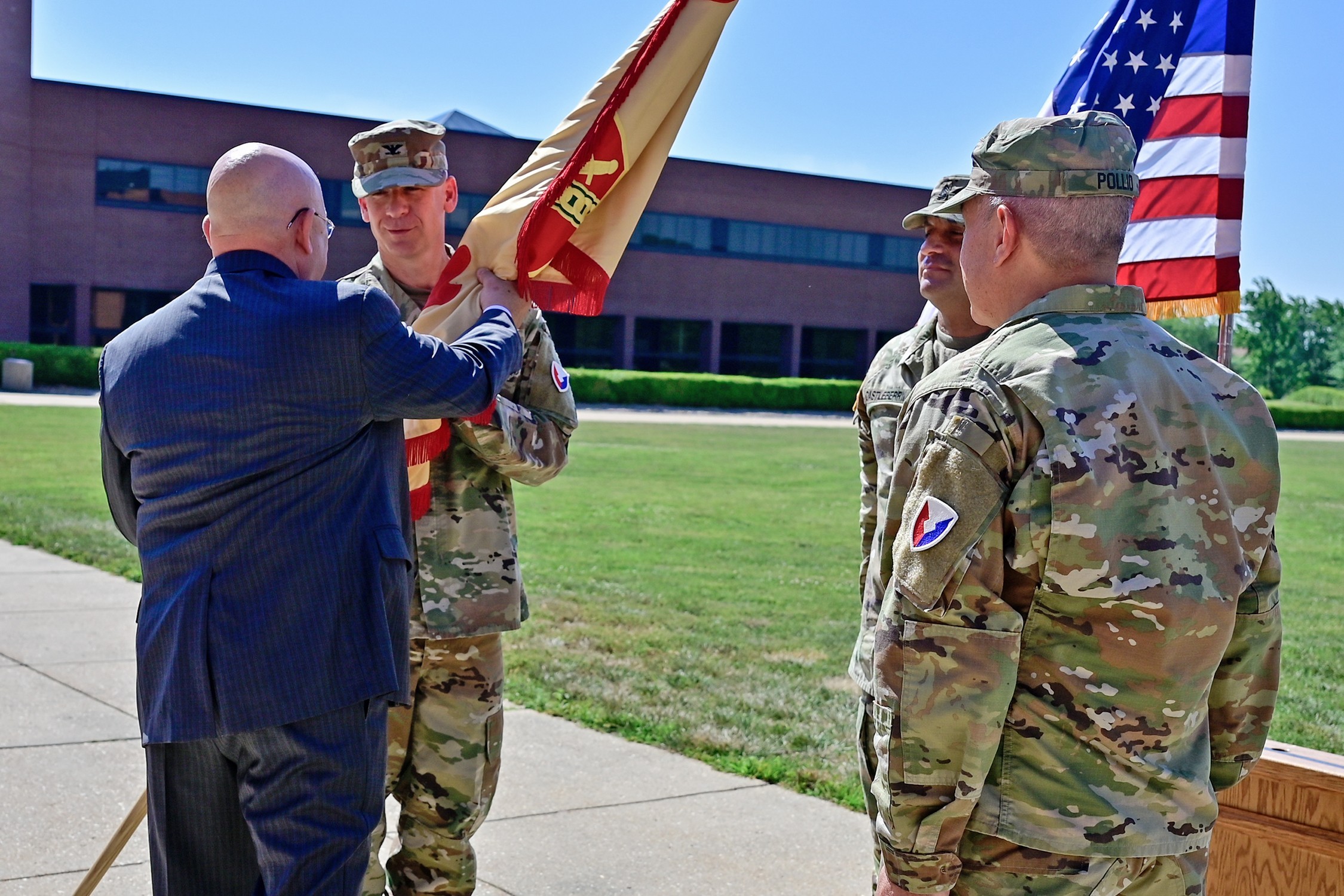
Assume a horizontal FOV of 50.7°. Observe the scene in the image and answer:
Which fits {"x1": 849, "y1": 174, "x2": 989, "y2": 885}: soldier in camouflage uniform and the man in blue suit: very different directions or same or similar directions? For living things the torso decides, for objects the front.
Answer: very different directions

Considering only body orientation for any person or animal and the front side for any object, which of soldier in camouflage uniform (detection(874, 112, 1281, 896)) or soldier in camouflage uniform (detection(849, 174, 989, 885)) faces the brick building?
soldier in camouflage uniform (detection(874, 112, 1281, 896))

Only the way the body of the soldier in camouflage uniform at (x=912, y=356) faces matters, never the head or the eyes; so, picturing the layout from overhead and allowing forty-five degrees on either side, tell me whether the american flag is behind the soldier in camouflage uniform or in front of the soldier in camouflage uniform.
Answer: behind

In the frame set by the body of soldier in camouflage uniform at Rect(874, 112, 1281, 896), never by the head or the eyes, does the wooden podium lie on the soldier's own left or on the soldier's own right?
on the soldier's own right

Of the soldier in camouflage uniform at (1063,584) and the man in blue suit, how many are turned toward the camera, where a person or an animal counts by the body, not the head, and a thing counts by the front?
0

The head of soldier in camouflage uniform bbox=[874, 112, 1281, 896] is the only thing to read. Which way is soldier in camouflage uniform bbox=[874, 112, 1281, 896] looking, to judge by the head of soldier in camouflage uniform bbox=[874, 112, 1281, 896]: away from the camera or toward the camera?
away from the camera

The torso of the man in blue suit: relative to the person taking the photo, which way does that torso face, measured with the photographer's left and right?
facing away from the viewer and to the right of the viewer

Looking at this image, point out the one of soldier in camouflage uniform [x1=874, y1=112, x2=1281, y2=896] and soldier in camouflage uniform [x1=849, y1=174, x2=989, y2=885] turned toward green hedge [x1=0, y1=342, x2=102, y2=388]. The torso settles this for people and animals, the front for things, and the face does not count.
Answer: soldier in camouflage uniform [x1=874, y1=112, x2=1281, y2=896]

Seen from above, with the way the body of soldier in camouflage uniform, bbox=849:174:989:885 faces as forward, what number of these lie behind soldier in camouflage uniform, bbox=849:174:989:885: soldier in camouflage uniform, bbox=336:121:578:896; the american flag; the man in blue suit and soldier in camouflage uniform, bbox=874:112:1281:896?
1

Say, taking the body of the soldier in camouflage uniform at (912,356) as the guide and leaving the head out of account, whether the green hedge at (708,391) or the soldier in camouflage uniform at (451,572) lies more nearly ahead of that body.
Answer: the soldier in camouflage uniform

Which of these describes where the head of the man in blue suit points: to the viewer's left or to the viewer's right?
to the viewer's right

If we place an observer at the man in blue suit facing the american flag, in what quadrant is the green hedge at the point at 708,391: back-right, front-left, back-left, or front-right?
front-left

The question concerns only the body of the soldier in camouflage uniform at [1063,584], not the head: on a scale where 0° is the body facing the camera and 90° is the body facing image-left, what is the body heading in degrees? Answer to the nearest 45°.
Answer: approximately 135°

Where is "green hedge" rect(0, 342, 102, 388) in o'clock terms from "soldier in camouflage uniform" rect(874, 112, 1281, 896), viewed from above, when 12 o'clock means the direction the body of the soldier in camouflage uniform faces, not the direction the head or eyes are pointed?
The green hedge is roughly at 12 o'clock from the soldier in camouflage uniform.

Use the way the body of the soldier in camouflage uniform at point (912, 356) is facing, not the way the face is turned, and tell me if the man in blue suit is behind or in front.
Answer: in front

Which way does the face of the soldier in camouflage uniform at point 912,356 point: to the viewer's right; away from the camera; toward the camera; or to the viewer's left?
to the viewer's left

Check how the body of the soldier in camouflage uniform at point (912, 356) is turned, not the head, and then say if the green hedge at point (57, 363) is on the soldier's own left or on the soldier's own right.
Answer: on the soldier's own right

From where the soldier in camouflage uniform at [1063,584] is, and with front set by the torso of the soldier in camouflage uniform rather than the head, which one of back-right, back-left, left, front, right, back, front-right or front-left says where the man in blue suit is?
front-left

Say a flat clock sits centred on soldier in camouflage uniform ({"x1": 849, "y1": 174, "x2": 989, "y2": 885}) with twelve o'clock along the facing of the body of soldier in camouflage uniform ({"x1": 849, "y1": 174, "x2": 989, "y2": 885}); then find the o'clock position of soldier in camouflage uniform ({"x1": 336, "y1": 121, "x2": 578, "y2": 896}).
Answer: soldier in camouflage uniform ({"x1": 336, "y1": 121, "x2": 578, "y2": 896}) is roughly at 1 o'clock from soldier in camouflage uniform ({"x1": 849, "y1": 174, "x2": 989, "y2": 885}).
